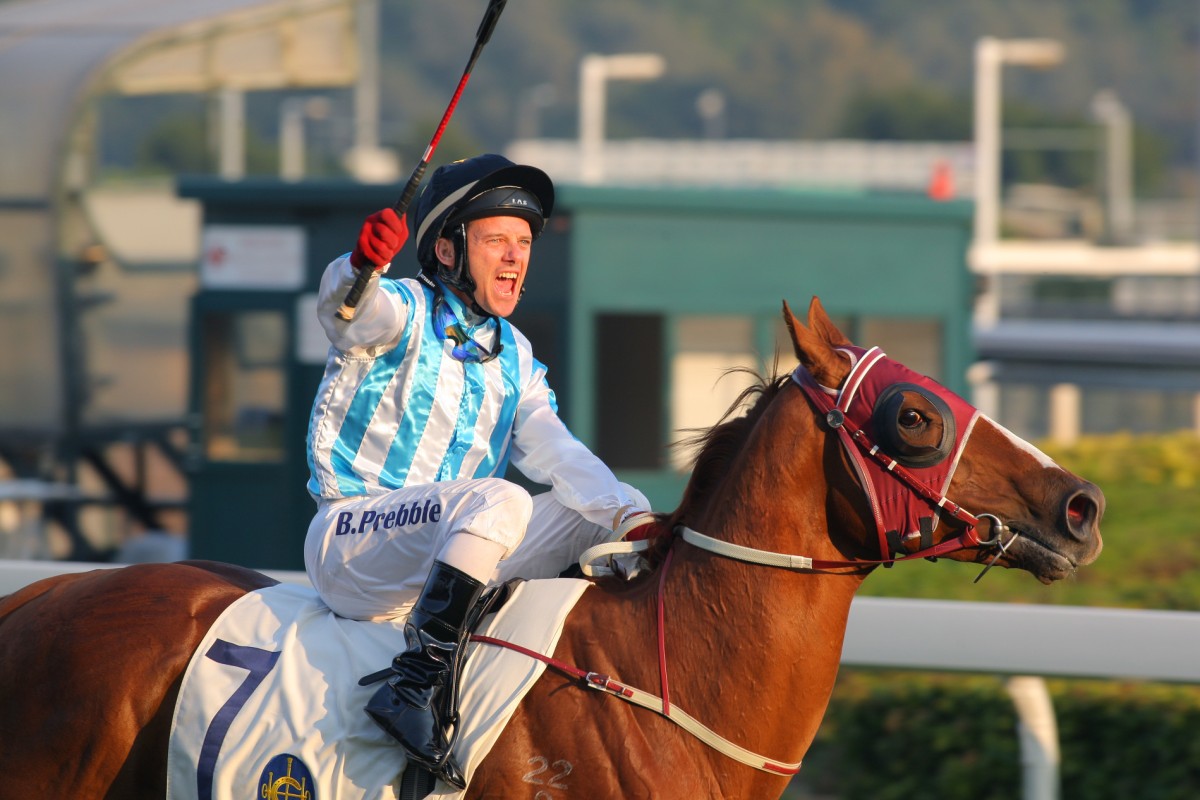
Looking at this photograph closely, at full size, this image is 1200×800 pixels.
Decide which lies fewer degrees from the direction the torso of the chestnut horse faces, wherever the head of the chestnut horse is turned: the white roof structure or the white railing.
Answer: the white railing

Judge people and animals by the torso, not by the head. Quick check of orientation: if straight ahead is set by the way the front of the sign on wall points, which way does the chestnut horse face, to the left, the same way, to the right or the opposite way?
to the left

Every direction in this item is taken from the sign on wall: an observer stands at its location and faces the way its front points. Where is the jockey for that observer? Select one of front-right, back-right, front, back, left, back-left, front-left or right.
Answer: front

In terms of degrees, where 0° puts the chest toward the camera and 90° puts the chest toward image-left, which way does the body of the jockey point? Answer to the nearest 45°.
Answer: approximately 315°

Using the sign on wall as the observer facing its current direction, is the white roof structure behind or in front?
behind

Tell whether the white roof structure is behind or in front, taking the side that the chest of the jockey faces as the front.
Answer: behind

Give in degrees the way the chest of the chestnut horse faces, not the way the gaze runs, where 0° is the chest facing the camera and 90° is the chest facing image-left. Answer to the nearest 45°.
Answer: approximately 270°

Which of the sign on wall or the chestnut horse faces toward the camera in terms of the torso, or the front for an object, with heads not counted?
the sign on wall

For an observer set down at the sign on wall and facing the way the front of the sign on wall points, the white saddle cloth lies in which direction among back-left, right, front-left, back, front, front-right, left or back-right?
front

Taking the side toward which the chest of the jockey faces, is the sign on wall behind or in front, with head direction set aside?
behind

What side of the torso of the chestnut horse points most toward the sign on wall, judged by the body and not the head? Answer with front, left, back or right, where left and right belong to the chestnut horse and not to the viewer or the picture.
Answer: left

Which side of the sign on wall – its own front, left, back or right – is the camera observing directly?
front

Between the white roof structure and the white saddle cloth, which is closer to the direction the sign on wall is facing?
the white saddle cloth
